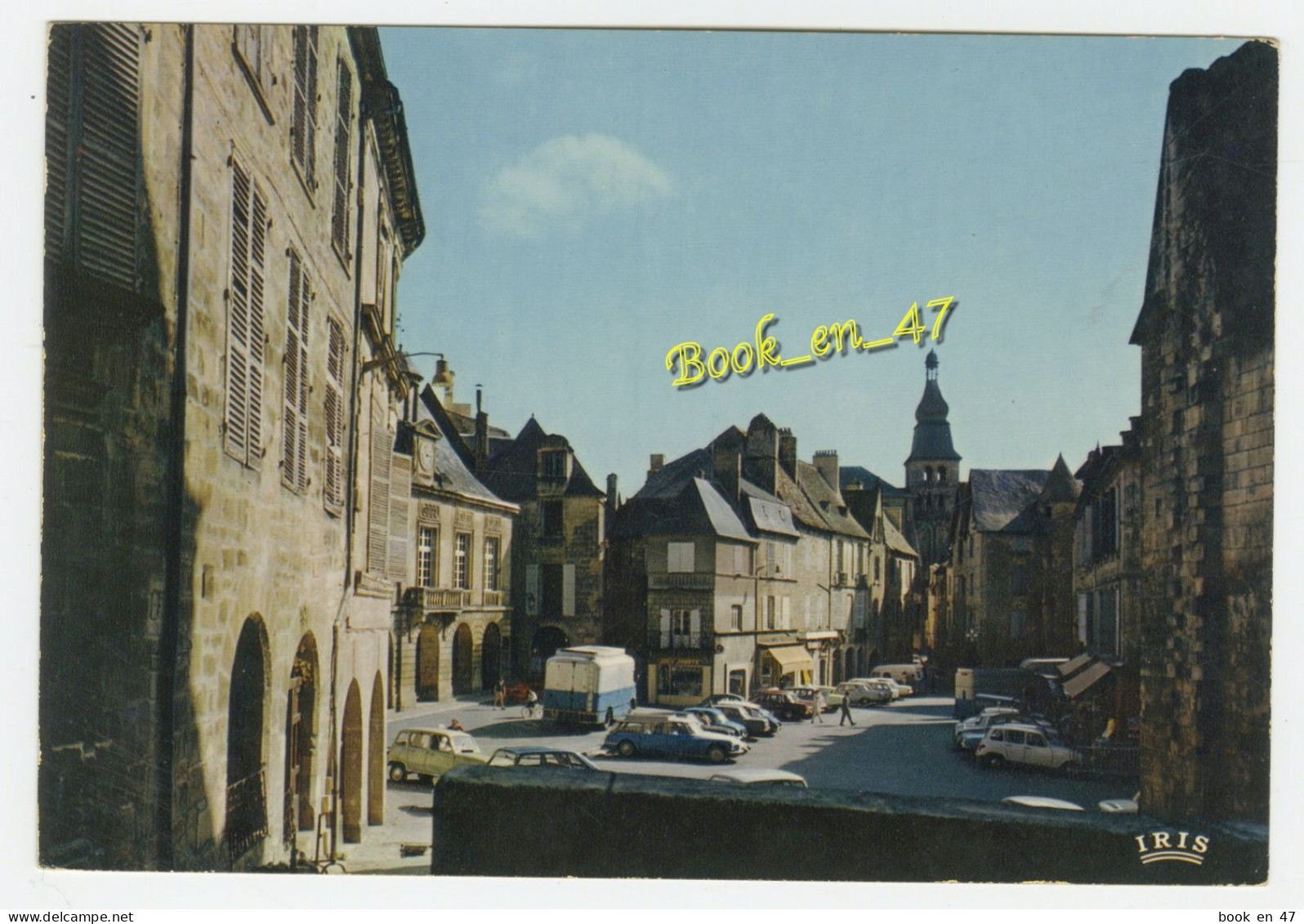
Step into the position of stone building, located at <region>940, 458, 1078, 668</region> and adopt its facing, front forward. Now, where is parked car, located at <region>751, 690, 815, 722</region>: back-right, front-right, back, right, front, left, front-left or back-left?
front

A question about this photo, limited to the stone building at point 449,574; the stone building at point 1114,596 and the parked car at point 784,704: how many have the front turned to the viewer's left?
1

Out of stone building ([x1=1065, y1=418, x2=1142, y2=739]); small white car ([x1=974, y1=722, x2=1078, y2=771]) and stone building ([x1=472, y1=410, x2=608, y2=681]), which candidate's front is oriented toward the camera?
stone building ([x1=472, y1=410, x2=608, y2=681])

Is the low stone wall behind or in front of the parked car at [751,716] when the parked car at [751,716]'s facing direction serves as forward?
in front

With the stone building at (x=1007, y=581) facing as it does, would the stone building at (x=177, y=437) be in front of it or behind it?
in front

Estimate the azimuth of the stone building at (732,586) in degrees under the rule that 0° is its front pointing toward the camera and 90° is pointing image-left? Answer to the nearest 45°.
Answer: approximately 315°

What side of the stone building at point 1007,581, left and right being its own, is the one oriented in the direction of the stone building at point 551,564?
front

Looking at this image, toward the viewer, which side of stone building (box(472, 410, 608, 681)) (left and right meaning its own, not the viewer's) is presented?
front
